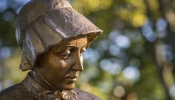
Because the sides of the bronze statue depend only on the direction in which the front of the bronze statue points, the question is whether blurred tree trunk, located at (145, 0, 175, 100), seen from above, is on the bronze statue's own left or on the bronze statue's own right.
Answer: on the bronze statue's own left

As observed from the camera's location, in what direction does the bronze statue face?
facing the viewer and to the right of the viewer
